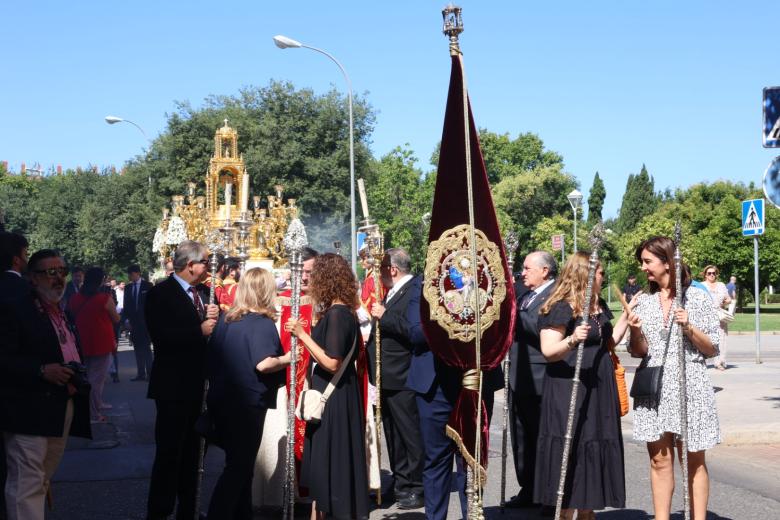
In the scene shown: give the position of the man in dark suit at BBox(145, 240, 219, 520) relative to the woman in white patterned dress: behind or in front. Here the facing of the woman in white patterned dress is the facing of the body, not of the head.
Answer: in front

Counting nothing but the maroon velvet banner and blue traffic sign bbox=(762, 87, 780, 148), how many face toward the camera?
2

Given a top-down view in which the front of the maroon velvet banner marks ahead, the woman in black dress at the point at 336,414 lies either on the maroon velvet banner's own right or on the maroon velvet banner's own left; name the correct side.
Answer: on the maroon velvet banner's own right

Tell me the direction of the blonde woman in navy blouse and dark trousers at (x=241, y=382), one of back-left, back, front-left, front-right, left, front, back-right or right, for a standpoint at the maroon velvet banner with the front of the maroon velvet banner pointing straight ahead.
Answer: right

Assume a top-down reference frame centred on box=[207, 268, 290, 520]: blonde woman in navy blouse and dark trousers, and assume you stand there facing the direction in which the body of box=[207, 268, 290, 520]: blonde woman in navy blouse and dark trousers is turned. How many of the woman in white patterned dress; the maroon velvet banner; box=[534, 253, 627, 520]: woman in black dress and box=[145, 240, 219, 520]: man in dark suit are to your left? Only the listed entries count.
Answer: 1

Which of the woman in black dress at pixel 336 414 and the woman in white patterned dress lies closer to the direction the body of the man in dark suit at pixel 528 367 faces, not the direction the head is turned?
the woman in black dress

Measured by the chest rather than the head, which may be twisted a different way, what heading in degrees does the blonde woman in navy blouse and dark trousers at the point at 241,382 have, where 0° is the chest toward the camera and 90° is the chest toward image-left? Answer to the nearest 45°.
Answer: approximately 225°

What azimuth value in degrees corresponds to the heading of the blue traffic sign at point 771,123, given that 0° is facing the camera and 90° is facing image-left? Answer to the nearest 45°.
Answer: approximately 0°

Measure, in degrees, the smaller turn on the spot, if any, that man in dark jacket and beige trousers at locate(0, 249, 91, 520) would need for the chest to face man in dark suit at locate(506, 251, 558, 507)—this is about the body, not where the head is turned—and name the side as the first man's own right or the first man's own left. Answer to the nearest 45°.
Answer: approximately 45° to the first man's own left

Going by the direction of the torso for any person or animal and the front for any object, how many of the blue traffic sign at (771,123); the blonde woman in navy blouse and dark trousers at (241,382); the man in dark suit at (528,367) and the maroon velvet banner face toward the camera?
2

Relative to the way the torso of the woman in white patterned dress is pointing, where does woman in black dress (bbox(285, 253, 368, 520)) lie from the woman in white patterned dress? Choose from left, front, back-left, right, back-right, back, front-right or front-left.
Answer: front-right

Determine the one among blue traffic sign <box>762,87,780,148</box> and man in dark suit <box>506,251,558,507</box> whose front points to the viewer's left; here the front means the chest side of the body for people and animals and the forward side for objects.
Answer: the man in dark suit

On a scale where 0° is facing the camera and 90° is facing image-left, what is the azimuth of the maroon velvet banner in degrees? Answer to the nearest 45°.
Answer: approximately 0°

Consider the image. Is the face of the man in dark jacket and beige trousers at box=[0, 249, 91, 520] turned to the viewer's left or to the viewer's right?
to the viewer's right

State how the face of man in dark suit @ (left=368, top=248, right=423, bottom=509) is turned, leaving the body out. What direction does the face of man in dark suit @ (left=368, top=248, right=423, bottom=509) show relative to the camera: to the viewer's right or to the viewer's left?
to the viewer's left

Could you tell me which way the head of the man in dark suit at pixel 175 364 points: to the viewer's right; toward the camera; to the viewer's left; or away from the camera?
to the viewer's right

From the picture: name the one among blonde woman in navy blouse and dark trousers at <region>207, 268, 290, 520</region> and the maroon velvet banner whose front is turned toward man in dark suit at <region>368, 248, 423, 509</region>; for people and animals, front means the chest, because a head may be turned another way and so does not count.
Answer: the blonde woman in navy blouse and dark trousers

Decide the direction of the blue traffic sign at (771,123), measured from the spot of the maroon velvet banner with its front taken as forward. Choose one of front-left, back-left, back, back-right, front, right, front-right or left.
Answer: back-left
